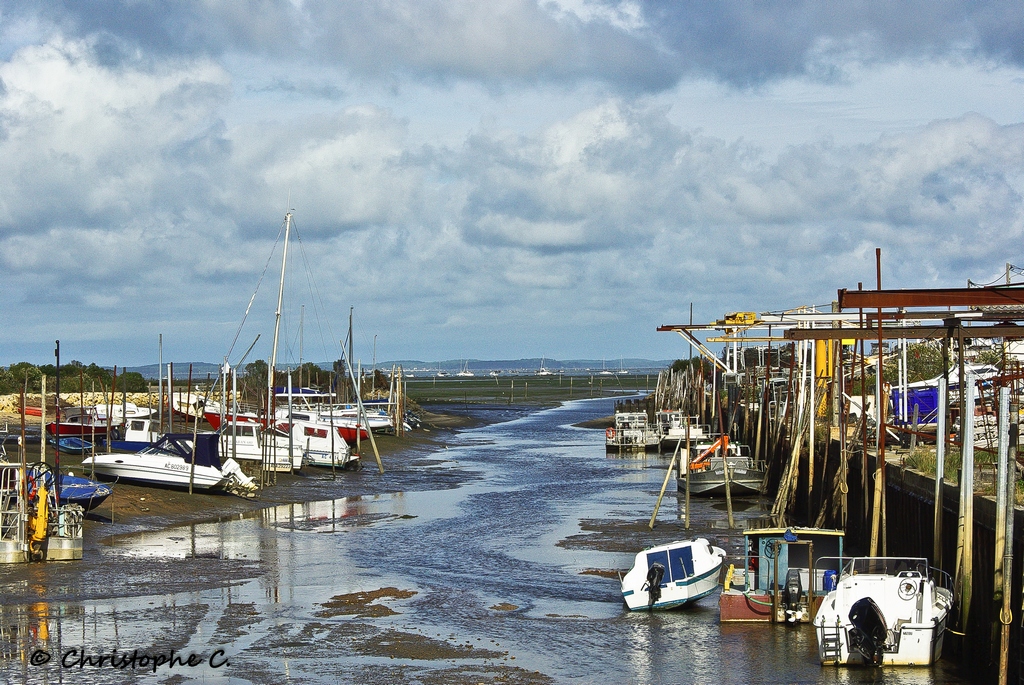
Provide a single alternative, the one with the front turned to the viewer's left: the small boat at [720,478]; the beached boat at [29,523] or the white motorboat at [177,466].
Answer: the white motorboat

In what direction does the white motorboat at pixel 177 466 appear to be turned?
to the viewer's left

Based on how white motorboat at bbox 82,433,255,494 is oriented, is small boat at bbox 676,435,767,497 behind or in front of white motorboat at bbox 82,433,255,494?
behind

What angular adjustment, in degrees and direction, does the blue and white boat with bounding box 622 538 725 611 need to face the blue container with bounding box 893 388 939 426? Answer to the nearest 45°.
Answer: approximately 45° to its left

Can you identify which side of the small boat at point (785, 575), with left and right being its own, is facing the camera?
back

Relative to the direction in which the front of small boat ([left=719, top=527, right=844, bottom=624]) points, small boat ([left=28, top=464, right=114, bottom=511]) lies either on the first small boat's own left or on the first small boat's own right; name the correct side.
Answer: on the first small boat's own left

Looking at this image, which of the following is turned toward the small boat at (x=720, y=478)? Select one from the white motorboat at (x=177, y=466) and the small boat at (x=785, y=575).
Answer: the small boat at (x=785, y=575)
